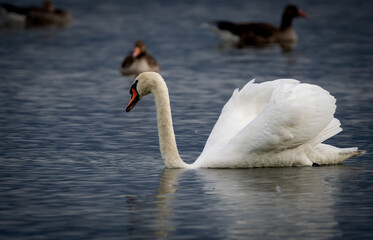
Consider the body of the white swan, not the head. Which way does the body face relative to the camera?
to the viewer's left

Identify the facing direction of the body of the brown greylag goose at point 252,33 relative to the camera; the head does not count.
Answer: to the viewer's right

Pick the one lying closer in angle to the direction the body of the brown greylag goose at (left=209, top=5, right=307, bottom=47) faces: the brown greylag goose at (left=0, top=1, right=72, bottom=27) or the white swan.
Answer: the white swan

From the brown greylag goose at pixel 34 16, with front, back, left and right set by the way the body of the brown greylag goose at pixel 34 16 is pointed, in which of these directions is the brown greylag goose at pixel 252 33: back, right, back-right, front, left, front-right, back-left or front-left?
front-right

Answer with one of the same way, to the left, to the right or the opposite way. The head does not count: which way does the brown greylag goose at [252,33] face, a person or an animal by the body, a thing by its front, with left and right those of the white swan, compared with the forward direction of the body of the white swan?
the opposite way

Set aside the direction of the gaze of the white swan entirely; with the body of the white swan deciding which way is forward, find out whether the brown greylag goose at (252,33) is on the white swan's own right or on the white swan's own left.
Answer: on the white swan's own right

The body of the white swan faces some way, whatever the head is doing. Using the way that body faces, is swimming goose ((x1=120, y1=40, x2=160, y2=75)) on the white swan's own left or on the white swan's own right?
on the white swan's own right

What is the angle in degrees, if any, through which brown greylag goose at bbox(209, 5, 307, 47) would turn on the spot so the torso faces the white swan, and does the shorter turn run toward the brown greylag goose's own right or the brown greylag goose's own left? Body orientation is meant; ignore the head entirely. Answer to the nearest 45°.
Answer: approximately 90° to the brown greylag goose's own right

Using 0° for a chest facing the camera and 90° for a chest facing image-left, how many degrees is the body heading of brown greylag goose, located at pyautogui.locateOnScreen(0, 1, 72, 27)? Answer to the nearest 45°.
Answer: approximately 270°
